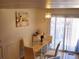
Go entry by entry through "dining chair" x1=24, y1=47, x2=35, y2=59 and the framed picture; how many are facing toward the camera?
1

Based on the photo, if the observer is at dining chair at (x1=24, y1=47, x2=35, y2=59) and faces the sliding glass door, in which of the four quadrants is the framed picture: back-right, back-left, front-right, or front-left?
front-left

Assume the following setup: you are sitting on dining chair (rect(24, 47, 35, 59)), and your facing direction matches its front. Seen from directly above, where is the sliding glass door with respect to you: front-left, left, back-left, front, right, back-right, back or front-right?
front-right

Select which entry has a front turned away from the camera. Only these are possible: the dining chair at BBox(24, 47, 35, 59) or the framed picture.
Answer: the dining chair

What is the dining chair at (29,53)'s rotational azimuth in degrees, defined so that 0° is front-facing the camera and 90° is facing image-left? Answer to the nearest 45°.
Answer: approximately 180°

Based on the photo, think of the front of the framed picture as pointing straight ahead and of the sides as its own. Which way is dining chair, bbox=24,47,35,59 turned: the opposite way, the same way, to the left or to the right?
the opposite way

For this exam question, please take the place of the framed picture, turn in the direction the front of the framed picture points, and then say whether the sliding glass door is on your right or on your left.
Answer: on your left

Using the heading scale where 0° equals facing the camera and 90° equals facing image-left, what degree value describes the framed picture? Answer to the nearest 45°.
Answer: approximately 0°
